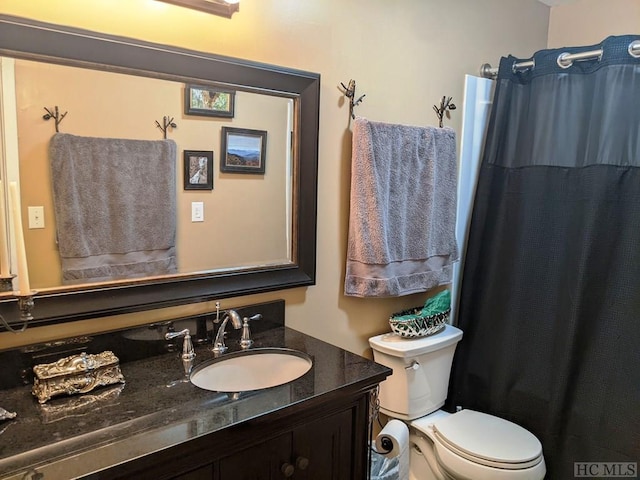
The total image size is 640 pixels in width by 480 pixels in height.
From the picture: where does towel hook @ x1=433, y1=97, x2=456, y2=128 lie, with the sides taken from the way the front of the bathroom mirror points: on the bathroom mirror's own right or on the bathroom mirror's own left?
on the bathroom mirror's own left

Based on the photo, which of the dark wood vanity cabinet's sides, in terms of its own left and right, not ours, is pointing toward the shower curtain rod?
left

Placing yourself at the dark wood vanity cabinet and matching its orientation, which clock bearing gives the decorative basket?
The decorative basket is roughly at 9 o'clock from the dark wood vanity cabinet.

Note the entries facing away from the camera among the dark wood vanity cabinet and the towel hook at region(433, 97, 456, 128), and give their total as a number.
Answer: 0

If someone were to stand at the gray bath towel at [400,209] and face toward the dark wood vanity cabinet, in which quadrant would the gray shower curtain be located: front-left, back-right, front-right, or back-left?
back-left

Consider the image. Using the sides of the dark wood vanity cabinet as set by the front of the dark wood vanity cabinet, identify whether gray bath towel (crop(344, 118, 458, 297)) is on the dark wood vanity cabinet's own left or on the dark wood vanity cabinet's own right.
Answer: on the dark wood vanity cabinet's own left

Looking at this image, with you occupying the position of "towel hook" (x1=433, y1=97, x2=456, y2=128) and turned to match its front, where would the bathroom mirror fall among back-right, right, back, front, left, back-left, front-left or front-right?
right

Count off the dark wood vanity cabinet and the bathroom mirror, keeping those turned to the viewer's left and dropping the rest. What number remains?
0

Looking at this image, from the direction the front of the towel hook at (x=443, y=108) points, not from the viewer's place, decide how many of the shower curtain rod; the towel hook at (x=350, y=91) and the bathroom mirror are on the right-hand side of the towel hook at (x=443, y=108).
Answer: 2

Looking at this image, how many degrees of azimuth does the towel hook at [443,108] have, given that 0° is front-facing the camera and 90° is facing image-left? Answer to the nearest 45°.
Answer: approximately 315°
